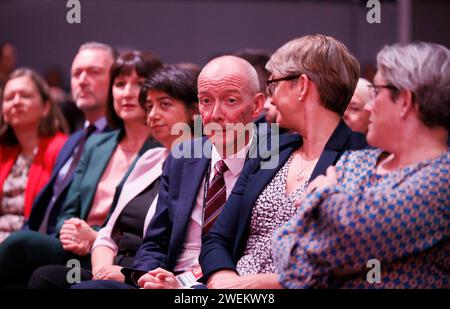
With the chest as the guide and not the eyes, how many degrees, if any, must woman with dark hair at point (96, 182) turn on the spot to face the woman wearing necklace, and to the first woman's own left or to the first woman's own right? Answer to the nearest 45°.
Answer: approximately 90° to the first woman's own left

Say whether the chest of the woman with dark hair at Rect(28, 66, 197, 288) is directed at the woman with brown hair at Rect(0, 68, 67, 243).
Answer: no

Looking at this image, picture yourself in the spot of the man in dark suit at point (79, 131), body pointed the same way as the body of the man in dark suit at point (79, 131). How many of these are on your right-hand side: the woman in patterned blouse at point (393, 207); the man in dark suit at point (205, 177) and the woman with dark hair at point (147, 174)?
0

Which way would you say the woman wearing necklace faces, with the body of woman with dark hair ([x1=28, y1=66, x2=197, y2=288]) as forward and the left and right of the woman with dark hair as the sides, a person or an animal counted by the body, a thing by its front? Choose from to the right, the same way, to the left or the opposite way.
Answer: the same way

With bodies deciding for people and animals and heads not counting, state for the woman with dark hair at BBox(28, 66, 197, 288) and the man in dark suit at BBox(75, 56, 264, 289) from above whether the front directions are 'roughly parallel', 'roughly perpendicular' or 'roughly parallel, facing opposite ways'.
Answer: roughly parallel

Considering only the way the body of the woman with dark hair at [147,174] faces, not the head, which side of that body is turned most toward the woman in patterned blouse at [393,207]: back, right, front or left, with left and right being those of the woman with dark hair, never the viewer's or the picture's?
left

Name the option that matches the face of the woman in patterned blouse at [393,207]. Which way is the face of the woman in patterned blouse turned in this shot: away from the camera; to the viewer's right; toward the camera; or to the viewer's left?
to the viewer's left

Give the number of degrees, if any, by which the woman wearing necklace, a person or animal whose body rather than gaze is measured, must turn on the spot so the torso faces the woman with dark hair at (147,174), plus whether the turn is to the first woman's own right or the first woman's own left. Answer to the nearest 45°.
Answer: approximately 90° to the first woman's own right

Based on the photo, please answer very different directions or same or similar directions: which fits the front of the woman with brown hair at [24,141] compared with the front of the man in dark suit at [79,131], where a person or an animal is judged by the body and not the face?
same or similar directions

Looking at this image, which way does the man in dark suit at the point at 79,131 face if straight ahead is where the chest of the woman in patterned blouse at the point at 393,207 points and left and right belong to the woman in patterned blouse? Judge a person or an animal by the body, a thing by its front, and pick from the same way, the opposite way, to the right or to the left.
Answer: the same way

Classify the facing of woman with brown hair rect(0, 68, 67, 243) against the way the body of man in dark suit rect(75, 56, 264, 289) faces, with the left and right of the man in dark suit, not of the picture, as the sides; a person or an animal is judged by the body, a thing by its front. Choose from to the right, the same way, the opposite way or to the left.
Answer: the same way

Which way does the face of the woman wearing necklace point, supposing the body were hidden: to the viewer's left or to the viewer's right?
to the viewer's left

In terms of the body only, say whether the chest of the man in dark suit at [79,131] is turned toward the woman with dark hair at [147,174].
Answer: no

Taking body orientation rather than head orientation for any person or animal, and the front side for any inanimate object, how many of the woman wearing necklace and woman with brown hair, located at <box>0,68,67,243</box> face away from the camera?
0

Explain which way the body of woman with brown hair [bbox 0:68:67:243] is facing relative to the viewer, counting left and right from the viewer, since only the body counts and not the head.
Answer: facing the viewer and to the left of the viewer

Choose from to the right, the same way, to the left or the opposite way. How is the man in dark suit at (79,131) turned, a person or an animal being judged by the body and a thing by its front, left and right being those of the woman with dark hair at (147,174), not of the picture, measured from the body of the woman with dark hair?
the same way
